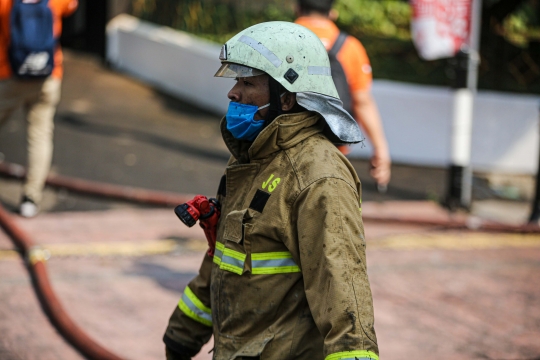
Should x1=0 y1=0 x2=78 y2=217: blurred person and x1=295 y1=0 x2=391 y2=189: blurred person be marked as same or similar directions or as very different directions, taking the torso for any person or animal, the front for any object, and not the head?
same or similar directions

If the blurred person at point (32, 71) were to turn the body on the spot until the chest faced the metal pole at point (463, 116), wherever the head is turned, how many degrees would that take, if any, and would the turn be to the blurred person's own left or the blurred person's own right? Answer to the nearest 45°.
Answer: approximately 90° to the blurred person's own right

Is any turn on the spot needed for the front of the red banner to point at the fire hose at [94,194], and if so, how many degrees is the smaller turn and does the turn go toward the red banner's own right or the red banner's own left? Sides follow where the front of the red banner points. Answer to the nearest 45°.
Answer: approximately 45° to the red banner's own right

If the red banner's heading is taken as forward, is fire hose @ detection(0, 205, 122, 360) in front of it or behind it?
in front

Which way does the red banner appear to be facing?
toward the camera

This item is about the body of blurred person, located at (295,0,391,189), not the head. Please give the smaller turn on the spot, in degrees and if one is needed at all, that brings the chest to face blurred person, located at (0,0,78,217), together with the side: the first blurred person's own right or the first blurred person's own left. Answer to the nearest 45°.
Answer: approximately 90° to the first blurred person's own left

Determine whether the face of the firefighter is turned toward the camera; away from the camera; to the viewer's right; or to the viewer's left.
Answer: to the viewer's left

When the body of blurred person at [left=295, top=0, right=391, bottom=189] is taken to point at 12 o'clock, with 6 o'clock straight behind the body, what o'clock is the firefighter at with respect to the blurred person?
The firefighter is roughly at 6 o'clock from the blurred person.

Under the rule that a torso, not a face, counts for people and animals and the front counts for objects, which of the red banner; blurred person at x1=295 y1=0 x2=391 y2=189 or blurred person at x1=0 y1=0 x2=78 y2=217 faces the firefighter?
the red banner

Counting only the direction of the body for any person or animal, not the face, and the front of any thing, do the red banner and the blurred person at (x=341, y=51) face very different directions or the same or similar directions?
very different directions

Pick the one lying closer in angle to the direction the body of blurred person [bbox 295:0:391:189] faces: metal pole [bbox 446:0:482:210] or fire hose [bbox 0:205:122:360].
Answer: the metal pole

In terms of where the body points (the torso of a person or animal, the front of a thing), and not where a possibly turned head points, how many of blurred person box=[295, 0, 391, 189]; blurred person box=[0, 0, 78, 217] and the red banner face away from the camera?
2

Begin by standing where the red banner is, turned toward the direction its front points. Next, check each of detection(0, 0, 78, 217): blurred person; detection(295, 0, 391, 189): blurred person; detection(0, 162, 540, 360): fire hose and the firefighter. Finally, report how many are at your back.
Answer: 0

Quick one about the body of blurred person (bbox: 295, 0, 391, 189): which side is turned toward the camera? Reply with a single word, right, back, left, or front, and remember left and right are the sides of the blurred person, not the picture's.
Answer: back

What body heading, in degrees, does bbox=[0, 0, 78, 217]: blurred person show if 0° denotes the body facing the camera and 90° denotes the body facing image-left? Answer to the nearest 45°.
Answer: approximately 180°

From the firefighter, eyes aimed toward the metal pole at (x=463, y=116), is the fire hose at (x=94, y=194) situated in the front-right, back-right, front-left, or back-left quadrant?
front-left
